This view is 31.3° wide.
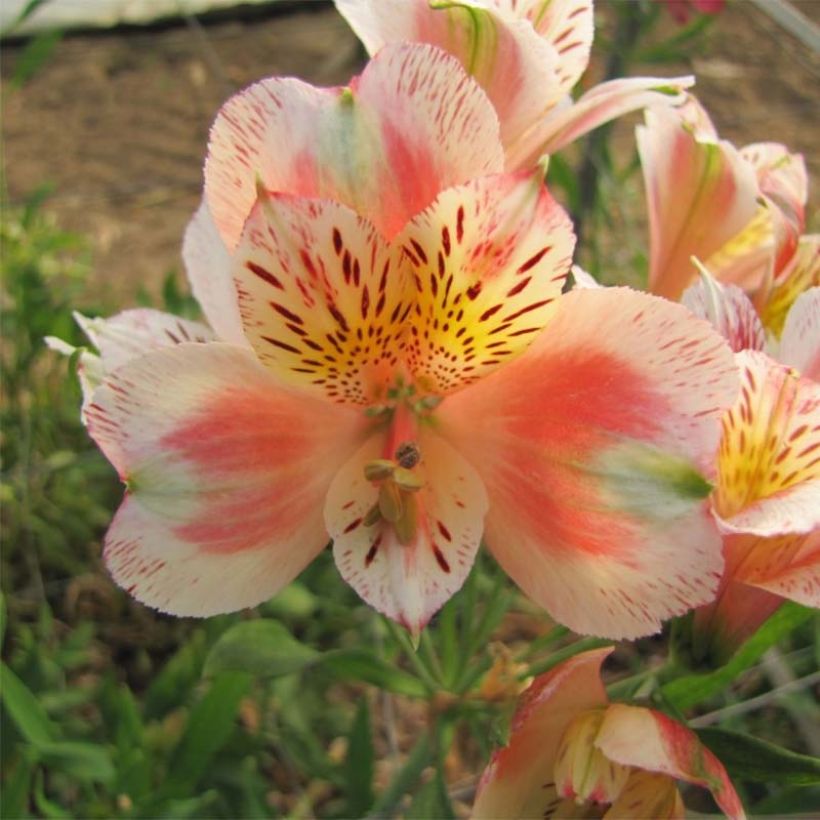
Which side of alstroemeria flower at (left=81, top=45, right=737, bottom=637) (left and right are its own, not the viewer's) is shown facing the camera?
front

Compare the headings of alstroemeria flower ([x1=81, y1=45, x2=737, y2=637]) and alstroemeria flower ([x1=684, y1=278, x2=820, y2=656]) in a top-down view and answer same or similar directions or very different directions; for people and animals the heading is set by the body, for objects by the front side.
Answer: same or similar directions

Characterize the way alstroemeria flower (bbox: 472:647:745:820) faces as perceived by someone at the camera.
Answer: facing the viewer

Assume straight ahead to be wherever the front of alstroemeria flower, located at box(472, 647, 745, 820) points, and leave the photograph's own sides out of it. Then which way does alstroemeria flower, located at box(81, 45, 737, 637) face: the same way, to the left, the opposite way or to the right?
the same way

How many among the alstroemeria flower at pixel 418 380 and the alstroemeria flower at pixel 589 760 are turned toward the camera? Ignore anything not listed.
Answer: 2
